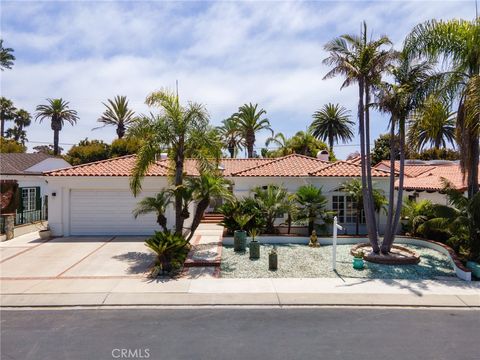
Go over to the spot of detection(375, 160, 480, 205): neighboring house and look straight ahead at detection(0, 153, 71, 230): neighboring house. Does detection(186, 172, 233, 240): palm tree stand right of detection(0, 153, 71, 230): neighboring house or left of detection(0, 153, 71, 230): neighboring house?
left

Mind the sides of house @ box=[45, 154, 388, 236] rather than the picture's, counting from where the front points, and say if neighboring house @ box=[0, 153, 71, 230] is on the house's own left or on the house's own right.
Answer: on the house's own right

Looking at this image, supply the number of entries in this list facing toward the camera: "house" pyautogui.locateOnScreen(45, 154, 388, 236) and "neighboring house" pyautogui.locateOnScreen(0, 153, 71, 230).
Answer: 2

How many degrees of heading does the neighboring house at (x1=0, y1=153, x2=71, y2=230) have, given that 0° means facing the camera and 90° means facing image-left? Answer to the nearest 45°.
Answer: approximately 0°

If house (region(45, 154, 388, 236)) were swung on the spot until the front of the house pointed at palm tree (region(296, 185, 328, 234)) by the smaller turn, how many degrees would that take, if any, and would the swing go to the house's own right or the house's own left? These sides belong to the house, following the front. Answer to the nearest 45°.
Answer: approximately 90° to the house's own left

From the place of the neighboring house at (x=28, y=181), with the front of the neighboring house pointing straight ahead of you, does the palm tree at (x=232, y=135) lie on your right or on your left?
on your left

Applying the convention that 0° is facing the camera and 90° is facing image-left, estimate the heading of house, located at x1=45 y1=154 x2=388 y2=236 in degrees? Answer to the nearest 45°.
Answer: approximately 0°

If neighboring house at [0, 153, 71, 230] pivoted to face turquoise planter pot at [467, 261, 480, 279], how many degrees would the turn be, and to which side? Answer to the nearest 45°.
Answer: approximately 45° to its left
